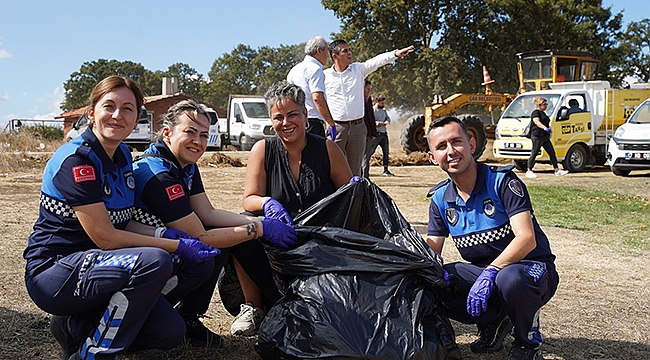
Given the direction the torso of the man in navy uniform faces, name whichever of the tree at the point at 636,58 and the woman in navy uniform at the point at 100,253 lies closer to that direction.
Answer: the woman in navy uniform

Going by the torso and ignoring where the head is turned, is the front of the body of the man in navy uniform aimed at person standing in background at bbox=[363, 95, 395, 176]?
no

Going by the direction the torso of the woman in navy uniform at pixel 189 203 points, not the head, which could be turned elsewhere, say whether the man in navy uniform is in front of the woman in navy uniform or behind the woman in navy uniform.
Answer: in front

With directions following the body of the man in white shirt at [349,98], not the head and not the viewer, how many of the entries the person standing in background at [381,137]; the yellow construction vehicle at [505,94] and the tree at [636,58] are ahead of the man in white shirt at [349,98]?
0

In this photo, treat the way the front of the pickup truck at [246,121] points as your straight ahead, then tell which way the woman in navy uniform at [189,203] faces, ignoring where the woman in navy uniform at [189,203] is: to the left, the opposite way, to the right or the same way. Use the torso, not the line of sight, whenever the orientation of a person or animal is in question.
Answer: the same way

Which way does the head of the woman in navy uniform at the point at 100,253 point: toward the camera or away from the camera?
toward the camera

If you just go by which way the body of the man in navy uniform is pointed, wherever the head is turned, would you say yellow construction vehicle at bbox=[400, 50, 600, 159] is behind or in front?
behind

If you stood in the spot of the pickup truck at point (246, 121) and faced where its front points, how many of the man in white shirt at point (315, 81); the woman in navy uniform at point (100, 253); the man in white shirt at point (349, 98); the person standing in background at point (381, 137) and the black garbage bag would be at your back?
0

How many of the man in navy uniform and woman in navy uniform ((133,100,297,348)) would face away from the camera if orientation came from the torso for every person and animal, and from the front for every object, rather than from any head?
0

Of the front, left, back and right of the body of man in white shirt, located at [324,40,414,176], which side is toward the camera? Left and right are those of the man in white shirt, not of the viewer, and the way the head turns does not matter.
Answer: front

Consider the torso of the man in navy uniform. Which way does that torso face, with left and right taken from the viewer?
facing the viewer and to the left of the viewer

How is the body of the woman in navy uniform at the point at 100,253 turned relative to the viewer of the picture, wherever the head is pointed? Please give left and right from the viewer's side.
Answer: facing the viewer and to the right of the viewer

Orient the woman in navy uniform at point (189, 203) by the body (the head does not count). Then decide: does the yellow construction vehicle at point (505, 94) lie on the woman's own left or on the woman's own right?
on the woman's own left

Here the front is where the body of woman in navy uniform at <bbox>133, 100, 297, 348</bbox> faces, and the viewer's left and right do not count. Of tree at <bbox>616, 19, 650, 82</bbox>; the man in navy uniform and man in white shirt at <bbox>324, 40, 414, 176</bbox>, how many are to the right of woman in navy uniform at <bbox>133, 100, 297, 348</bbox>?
0

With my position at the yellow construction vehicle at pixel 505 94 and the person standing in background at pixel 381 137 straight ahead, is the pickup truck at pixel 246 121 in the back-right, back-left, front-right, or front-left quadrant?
front-right
